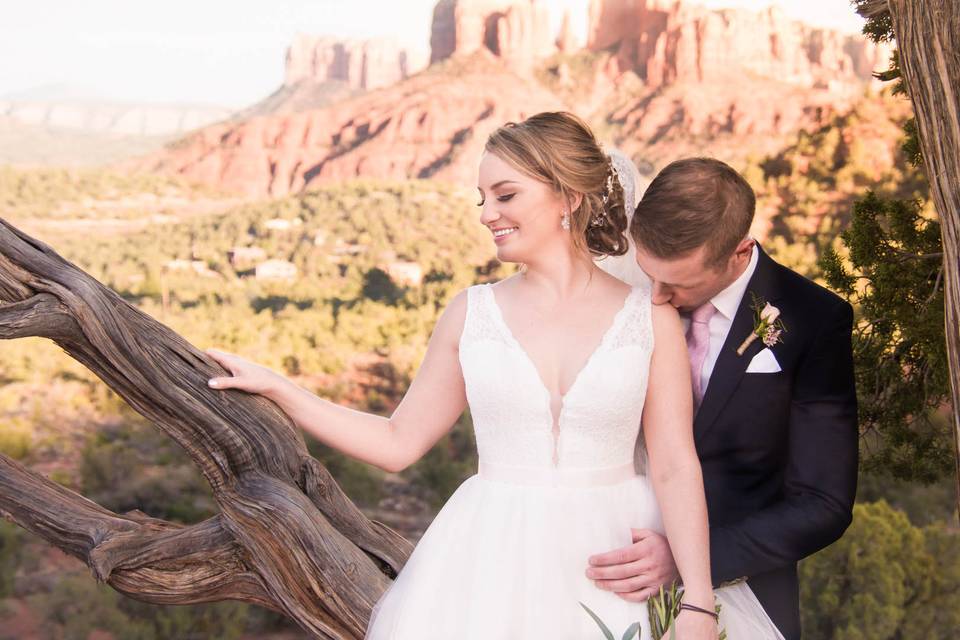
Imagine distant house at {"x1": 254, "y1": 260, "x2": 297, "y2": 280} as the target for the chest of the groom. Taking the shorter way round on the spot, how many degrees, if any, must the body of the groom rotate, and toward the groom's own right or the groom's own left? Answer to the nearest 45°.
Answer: approximately 90° to the groom's own right

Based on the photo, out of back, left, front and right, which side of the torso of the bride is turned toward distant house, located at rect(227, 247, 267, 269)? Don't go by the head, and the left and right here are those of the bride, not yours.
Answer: back

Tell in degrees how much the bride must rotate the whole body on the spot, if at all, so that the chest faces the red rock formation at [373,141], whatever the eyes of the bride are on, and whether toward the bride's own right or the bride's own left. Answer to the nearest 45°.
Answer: approximately 180°

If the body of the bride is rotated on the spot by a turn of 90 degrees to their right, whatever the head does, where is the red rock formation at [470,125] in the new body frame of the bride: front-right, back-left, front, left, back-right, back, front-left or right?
right

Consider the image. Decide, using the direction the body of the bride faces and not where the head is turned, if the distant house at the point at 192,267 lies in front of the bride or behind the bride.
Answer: behind

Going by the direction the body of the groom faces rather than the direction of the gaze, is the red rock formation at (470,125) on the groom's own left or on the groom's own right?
on the groom's own right

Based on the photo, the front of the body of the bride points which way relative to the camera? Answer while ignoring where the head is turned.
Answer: toward the camera

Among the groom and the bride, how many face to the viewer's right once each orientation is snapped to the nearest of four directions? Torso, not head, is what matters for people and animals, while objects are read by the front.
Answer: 0

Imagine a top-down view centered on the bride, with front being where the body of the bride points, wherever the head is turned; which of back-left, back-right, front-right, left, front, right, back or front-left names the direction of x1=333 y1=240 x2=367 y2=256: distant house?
back

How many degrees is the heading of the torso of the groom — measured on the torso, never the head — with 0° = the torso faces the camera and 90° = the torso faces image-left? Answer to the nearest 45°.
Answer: approximately 45°
